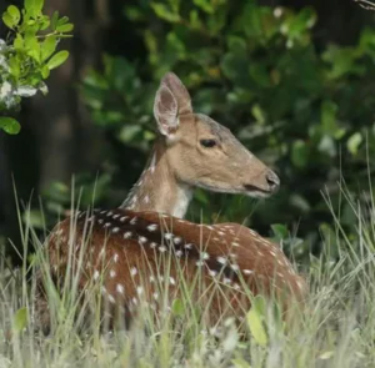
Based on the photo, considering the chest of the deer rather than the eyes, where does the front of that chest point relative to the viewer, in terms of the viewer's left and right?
facing away from the viewer and to the left of the viewer
